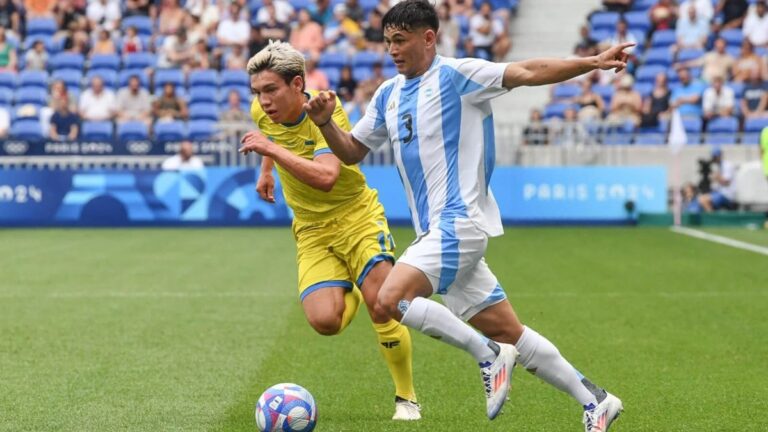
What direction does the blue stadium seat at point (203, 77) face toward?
toward the camera

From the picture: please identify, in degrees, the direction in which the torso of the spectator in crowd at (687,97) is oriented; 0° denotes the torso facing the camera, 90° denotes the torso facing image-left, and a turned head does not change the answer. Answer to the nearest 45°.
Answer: approximately 45°

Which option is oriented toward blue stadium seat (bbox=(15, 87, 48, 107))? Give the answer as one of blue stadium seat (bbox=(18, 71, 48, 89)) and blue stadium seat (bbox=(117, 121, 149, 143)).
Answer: blue stadium seat (bbox=(18, 71, 48, 89))

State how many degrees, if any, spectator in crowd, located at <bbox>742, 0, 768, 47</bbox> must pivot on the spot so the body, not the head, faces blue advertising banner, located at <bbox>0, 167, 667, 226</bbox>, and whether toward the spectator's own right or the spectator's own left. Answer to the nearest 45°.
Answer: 0° — they already face it

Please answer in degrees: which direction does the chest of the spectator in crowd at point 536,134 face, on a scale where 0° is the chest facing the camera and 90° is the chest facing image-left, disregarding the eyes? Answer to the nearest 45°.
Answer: approximately 0°

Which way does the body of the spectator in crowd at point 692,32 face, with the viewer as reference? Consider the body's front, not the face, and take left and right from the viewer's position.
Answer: facing the viewer

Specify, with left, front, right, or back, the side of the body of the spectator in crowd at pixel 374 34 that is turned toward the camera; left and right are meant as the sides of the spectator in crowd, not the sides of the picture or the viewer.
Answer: front

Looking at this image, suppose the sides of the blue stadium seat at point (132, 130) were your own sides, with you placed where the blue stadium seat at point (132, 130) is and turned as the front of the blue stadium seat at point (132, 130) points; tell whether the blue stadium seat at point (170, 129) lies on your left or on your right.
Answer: on your left

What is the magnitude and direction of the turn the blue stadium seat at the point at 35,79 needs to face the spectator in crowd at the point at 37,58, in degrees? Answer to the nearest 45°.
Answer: approximately 180°

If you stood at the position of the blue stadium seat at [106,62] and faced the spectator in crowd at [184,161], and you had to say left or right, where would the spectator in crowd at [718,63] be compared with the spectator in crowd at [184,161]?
left

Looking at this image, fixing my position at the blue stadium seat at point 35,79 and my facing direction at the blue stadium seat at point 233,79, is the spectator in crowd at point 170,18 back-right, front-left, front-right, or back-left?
front-left

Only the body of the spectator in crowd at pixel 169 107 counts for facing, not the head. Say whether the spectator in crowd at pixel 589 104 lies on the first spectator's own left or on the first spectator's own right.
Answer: on the first spectator's own left

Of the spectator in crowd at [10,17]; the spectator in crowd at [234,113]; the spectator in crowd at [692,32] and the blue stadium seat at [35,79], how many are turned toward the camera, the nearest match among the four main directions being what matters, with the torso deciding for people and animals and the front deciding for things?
4

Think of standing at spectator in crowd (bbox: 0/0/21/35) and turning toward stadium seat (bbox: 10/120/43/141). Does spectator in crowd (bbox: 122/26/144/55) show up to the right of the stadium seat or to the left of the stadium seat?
left

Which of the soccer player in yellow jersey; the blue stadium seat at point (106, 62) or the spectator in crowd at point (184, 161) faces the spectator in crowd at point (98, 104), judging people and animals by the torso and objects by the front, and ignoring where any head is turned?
the blue stadium seat
